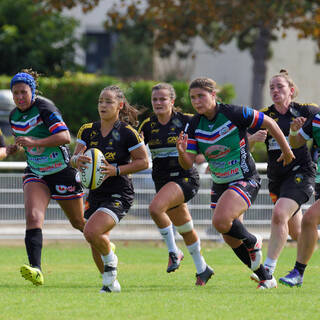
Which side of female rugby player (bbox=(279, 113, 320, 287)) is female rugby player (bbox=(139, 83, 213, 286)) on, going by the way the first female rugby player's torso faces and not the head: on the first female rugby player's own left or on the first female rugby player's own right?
on the first female rugby player's own right

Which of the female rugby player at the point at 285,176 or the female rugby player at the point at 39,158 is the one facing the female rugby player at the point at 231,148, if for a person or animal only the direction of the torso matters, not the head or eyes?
the female rugby player at the point at 285,176

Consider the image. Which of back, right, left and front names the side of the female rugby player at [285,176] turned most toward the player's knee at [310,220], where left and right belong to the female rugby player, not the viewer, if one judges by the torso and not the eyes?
left

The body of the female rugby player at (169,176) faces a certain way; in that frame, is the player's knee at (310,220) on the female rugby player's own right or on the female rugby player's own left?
on the female rugby player's own left

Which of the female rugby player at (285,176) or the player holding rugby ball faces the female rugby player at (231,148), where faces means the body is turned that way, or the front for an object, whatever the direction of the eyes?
the female rugby player at (285,176)

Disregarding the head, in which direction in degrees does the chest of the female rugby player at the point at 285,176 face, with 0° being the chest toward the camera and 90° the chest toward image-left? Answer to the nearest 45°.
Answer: approximately 45°
